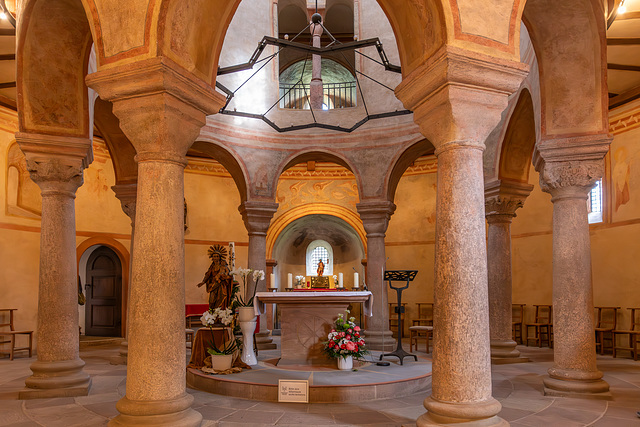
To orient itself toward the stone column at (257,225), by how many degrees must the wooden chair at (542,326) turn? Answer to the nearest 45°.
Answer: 0° — it already faces it

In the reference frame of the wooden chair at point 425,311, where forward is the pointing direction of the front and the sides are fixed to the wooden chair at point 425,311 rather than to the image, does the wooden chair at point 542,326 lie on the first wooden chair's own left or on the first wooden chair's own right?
on the first wooden chair's own left

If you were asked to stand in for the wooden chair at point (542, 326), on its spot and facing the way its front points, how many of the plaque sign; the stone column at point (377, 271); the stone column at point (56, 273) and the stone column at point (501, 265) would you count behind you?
0

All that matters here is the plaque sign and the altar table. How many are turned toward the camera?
2

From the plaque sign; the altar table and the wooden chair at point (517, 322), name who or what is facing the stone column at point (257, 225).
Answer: the wooden chair

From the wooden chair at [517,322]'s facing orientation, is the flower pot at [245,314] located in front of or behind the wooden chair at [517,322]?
in front

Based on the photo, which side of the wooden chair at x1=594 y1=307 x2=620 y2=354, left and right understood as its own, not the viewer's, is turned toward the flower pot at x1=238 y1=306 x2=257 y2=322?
front

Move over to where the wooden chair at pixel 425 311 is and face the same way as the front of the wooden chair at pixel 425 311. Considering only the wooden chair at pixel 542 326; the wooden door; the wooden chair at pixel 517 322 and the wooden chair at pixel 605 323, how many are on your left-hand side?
3

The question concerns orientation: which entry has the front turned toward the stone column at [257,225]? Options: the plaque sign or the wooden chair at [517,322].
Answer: the wooden chair

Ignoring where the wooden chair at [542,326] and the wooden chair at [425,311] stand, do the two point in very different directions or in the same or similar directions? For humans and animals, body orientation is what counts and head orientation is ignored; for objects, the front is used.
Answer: same or similar directions

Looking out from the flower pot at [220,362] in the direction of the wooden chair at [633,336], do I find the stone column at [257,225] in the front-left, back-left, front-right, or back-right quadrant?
front-left

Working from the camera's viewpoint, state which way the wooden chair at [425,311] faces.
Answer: facing the viewer and to the left of the viewer

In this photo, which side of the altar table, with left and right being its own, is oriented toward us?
front

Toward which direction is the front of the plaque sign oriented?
toward the camera

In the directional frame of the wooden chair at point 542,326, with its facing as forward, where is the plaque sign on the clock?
The plaque sign is roughly at 11 o'clock from the wooden chair.
